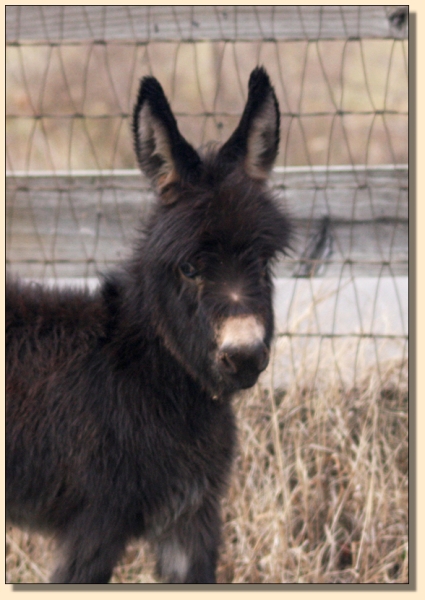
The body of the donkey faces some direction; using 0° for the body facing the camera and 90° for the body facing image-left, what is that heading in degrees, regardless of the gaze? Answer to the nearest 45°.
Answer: approximately 315°
